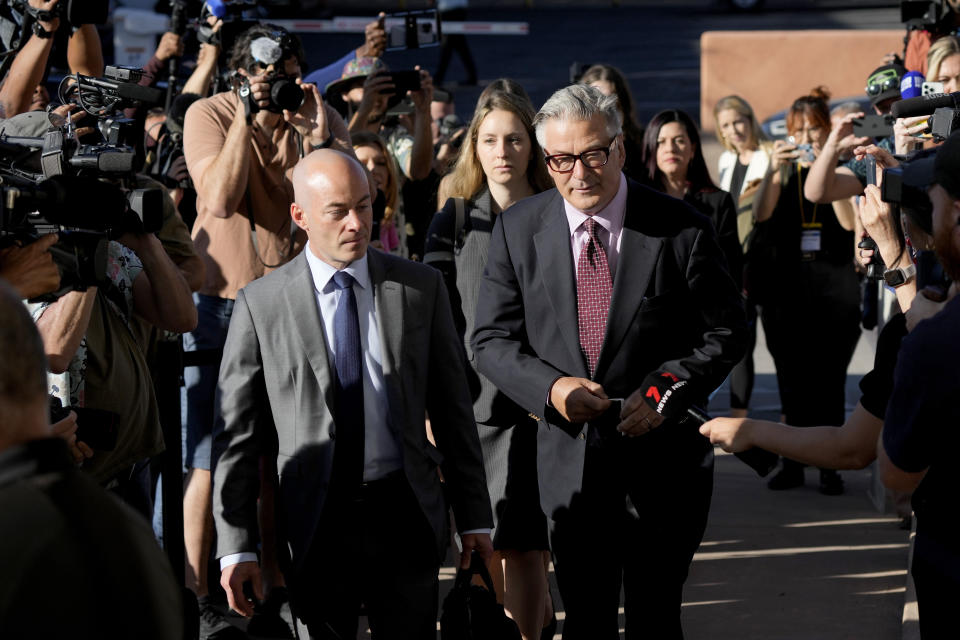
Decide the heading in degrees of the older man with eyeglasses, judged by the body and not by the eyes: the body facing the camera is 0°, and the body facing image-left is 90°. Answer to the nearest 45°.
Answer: approximately 0°

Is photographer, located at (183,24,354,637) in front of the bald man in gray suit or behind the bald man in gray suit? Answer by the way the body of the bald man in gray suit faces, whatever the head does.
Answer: behind

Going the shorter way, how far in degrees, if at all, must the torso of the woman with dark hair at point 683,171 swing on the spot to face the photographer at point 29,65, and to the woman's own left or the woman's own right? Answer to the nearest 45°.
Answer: approximately 45° to the woman's own right

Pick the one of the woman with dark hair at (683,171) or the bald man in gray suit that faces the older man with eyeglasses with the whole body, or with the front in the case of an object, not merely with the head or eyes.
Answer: the woman with dark hair

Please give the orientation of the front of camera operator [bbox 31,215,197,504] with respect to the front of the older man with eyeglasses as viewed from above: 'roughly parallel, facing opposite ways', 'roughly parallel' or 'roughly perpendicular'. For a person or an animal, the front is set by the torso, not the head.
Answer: roughly perpendicular

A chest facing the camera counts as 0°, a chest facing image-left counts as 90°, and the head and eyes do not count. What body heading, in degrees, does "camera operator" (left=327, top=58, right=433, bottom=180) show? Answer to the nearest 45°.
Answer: approximately 315°

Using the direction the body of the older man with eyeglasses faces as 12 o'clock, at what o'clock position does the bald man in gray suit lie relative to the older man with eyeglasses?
The bald man in gray suit is roughly at 2 o'clock from the older man with eyeglasses.

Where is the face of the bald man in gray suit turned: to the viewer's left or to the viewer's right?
to the viewer's right

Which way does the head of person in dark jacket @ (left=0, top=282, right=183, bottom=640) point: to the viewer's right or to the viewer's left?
to the viewer's right
